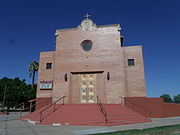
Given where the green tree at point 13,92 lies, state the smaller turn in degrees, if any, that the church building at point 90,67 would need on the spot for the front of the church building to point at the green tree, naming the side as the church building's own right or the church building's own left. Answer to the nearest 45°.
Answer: approximately 135° to the church building's own right

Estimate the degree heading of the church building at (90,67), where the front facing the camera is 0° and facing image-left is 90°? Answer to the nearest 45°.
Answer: approximately 0°
